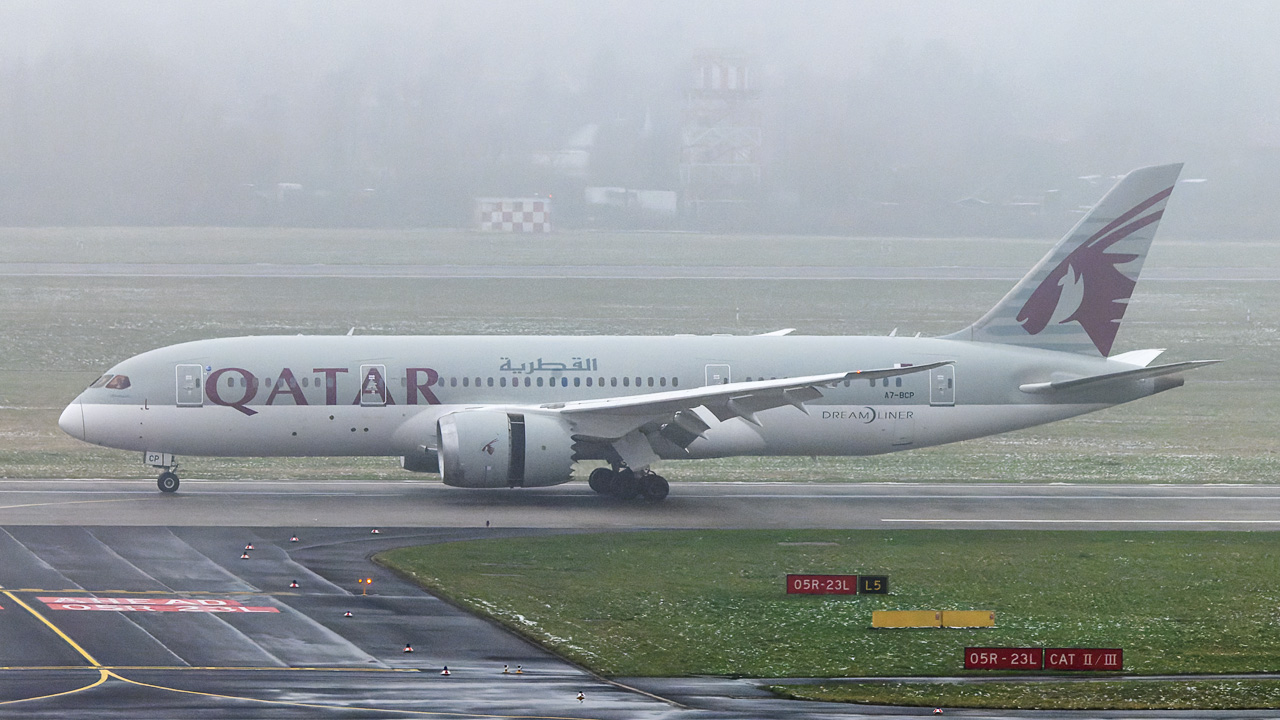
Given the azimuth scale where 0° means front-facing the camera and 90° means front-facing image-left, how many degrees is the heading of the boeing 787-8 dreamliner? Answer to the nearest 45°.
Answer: approximately 90°
